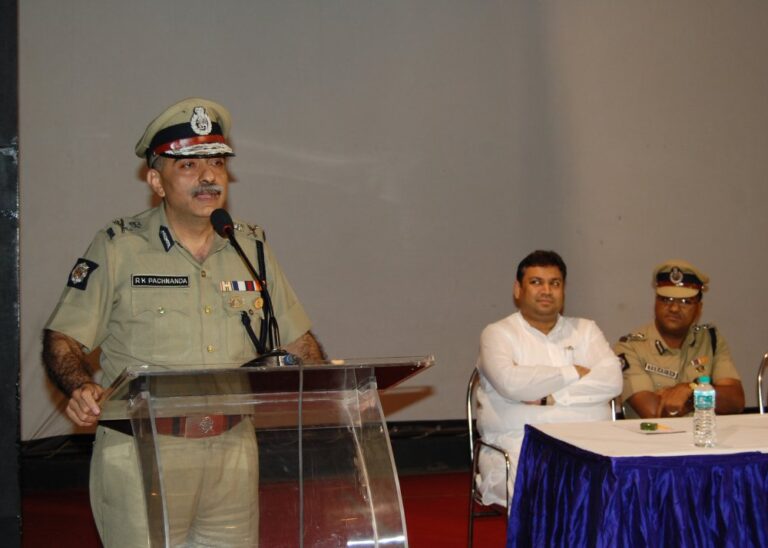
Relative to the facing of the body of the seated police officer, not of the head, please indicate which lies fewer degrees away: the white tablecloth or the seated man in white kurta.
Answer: the white tablecloth

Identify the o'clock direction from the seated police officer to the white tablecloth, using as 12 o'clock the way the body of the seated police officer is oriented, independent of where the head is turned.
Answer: The white tablecloth is roughly at 12 o'clock from the seated police officer.

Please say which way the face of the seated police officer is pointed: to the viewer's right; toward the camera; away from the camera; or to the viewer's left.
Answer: toward the camera

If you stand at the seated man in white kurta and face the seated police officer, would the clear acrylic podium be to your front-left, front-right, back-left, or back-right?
back-right

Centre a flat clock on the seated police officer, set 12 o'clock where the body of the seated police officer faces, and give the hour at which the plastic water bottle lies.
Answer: The plastic water bottle is roughly at 12 o'clock from the seated police officer.

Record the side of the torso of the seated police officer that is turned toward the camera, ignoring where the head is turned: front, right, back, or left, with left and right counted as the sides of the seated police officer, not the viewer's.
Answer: front

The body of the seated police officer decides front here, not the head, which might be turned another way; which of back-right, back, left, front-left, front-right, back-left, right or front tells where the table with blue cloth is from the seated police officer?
front

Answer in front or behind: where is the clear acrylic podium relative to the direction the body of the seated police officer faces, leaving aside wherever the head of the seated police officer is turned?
in front
